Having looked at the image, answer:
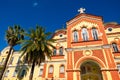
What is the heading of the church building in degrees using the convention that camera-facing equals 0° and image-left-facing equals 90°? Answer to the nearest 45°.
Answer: approximately 0°

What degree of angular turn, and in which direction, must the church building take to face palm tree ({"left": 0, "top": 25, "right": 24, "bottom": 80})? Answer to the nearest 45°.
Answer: approximately 90° to its right
